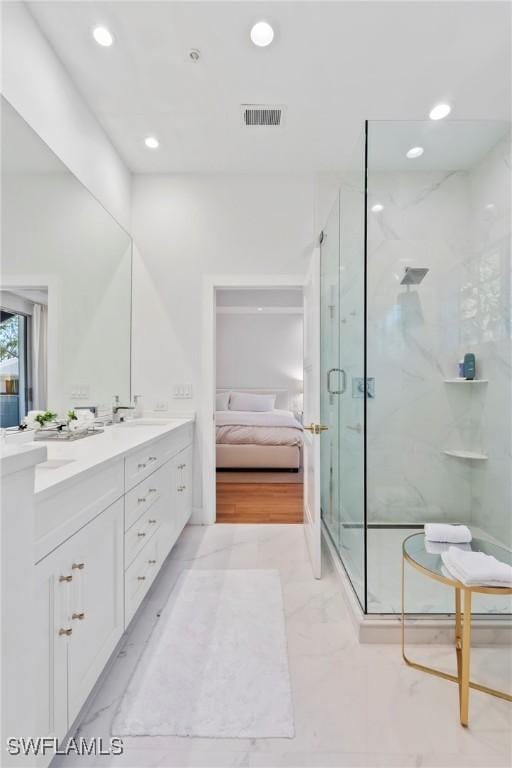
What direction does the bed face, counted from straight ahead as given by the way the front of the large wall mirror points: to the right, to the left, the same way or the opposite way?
to the right

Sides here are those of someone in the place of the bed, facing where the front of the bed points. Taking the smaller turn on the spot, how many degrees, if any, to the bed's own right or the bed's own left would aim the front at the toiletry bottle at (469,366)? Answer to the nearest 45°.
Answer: approximately 45° to the bed's own left

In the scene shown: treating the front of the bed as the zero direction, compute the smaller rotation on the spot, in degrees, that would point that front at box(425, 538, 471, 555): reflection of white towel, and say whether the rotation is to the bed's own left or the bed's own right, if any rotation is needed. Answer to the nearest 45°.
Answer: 0° — it already faces it

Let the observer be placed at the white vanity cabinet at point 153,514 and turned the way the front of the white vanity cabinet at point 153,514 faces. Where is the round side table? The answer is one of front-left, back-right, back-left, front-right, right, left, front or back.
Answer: front-right

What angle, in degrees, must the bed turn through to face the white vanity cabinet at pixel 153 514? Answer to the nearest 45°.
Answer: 0° — it already faces it

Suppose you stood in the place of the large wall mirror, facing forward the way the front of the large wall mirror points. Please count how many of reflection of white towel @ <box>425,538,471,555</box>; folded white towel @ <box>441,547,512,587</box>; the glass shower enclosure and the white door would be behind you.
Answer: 0

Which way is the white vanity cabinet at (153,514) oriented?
to the viewer's right

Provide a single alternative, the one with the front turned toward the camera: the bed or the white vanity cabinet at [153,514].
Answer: the bed

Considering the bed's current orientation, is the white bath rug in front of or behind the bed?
in front

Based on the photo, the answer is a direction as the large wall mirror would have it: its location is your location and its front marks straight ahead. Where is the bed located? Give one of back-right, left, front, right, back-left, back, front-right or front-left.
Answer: left

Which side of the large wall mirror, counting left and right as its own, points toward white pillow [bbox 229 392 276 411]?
left

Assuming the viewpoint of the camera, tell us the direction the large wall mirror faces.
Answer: facing the viewer and to the right of the viewer

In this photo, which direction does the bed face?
toward the camera

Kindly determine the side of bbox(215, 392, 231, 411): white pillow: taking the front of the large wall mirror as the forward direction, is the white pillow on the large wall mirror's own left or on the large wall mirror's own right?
on the large wall mirror's own left

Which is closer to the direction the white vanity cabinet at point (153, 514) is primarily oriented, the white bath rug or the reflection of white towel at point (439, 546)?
the reflection of white towel
